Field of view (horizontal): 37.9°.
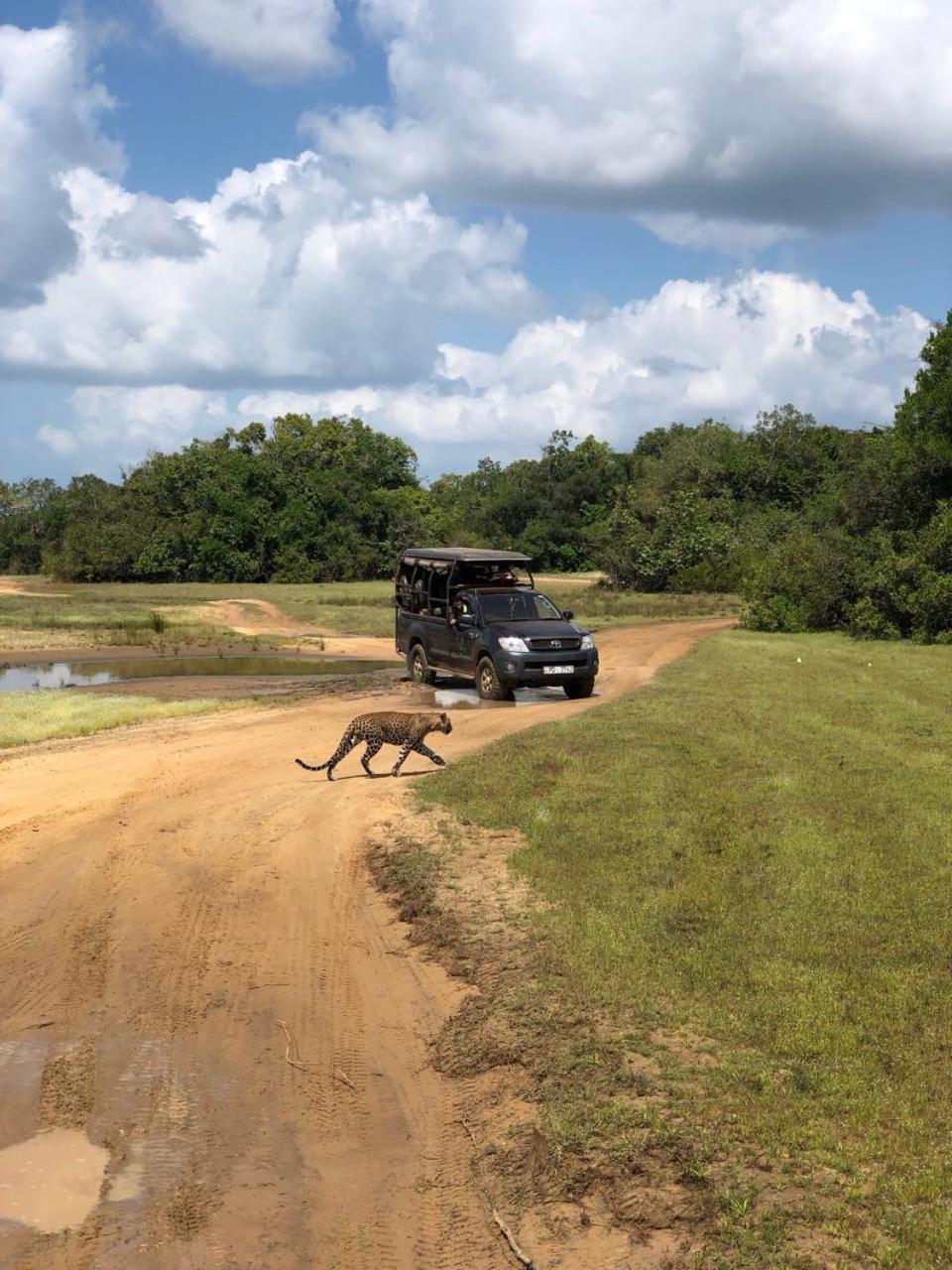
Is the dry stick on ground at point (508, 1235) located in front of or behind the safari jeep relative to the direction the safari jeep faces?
in front

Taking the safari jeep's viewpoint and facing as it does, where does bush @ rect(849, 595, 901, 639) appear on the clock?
The bush is roughly at 9 o'clock from the safari jeep.

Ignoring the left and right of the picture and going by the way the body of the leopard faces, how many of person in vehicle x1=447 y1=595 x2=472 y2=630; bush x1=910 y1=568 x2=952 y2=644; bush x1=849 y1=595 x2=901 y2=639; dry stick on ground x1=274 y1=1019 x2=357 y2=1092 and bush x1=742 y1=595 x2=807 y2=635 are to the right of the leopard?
1

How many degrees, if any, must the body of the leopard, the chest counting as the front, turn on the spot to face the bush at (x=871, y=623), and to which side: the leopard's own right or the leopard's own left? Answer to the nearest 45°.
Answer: approximately 45° to the leopard's own left

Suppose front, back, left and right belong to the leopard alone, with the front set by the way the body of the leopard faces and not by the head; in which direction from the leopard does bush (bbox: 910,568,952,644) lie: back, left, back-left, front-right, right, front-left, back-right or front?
front-left

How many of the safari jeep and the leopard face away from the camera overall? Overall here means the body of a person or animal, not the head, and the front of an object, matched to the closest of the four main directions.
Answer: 0

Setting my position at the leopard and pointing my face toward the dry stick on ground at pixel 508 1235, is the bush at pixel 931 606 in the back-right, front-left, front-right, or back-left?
back-left

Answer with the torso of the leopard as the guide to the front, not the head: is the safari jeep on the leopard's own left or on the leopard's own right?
on the leopard's own left

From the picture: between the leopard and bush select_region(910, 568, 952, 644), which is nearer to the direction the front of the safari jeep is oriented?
the leopard

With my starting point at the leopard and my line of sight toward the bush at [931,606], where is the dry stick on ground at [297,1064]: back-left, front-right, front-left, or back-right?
back-right

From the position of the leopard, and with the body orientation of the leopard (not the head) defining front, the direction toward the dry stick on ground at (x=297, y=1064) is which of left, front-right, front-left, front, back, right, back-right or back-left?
right

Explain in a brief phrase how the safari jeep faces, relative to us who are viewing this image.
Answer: facing the viewer and to the right of the viewer

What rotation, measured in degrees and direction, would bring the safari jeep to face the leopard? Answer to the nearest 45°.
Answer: approximately 45° to its right

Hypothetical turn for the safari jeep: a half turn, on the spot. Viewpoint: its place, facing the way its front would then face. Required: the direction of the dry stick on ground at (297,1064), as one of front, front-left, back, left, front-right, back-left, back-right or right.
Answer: back-left

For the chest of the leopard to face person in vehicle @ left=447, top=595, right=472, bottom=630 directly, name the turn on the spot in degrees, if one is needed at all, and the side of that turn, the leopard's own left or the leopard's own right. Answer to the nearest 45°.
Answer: approximately 90° to the leopard's own left

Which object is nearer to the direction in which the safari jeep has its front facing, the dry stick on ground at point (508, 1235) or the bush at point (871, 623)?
the dry stick on ground

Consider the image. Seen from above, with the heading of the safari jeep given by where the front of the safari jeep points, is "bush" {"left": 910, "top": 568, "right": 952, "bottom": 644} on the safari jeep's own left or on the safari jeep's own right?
on the safari jeep's own left

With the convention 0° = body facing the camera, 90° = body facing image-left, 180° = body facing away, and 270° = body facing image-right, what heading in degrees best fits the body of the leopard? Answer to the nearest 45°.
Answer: approximately 270°
